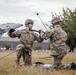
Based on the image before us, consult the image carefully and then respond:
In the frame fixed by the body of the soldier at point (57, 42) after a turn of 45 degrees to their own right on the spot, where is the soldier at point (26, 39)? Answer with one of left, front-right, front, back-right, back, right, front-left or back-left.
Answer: left

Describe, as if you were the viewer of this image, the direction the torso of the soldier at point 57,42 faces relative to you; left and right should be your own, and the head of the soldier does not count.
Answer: facing away from the viewer and to the left of the viewer
